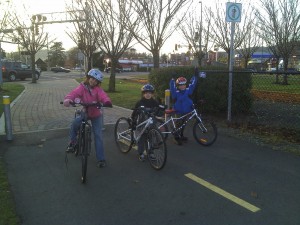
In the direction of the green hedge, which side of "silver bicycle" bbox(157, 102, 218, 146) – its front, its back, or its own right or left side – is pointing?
left

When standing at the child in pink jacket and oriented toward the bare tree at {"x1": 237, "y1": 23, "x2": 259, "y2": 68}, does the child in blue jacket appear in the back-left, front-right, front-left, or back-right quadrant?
front-right

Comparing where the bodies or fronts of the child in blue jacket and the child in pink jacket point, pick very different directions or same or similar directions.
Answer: same or similar directions

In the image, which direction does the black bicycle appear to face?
toward the camera

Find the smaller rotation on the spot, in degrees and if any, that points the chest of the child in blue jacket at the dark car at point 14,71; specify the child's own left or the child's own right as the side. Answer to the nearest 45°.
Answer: approximately 135° to the child's own right

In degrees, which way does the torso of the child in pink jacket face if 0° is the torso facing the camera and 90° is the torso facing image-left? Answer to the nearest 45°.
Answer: approximately 0°

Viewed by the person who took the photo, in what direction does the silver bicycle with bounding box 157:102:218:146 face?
facing to the right of the viewer

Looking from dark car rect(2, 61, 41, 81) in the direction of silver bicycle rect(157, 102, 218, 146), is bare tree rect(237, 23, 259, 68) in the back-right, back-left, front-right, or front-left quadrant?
front-left

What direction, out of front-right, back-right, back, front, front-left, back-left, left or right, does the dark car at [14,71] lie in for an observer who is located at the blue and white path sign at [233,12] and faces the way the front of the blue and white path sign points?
back-right

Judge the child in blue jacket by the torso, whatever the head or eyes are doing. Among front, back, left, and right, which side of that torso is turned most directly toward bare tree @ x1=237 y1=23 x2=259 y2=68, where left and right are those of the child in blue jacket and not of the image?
back

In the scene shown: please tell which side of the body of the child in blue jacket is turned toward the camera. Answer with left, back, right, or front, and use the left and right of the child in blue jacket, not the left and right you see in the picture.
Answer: front

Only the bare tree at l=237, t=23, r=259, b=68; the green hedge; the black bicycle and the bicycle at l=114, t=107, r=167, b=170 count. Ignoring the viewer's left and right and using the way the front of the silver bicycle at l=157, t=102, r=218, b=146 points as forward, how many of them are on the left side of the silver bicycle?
2

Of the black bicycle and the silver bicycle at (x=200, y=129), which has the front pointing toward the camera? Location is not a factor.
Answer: the black bicycle

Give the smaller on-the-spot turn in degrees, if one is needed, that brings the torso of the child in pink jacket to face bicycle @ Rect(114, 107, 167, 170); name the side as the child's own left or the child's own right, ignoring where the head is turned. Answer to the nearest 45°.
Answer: approximately 90° to the child's own left

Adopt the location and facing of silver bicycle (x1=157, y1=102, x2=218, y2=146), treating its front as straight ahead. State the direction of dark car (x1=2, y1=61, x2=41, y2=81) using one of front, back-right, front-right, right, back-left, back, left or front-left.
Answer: back-left

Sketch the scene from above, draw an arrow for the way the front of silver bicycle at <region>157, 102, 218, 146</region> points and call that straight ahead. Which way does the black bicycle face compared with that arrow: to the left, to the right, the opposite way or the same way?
to the right

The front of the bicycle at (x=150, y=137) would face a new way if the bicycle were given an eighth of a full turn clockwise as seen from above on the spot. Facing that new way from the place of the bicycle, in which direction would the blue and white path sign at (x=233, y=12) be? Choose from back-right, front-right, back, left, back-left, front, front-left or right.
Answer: back-left
